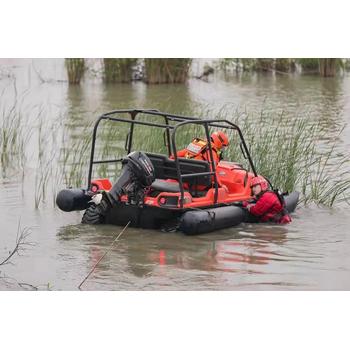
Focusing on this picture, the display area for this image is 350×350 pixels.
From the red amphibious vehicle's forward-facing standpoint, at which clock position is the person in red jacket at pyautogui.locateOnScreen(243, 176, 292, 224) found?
The person in red jacket is roughly at 1 o'clock from the red amphibious vehicle.

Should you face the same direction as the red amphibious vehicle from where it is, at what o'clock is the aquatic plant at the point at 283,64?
The aquatic plant is roughly at 11 o'clock from the red amphibious vehicle.

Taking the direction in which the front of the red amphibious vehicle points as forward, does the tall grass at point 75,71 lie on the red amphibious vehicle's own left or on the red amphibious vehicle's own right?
on the red amphibious vehicle's own left

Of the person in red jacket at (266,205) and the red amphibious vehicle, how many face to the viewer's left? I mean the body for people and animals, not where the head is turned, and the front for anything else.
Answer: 1

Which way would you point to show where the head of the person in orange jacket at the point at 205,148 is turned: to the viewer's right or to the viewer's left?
to the viewer's right

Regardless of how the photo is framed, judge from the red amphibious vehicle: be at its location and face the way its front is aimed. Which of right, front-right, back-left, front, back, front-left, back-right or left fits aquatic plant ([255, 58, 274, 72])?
front-left

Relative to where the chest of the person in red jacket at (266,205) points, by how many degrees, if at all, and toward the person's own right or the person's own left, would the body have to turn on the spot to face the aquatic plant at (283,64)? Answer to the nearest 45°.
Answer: approximately 90° to the person's own right

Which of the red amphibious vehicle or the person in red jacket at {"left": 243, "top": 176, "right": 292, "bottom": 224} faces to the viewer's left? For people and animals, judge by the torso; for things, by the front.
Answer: the person in red jacket

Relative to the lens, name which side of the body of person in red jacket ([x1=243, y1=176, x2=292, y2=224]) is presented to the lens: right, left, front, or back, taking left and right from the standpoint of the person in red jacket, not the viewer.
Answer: left

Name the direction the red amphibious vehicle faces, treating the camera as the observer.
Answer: facing away from the viewer and to the right of the viewer
